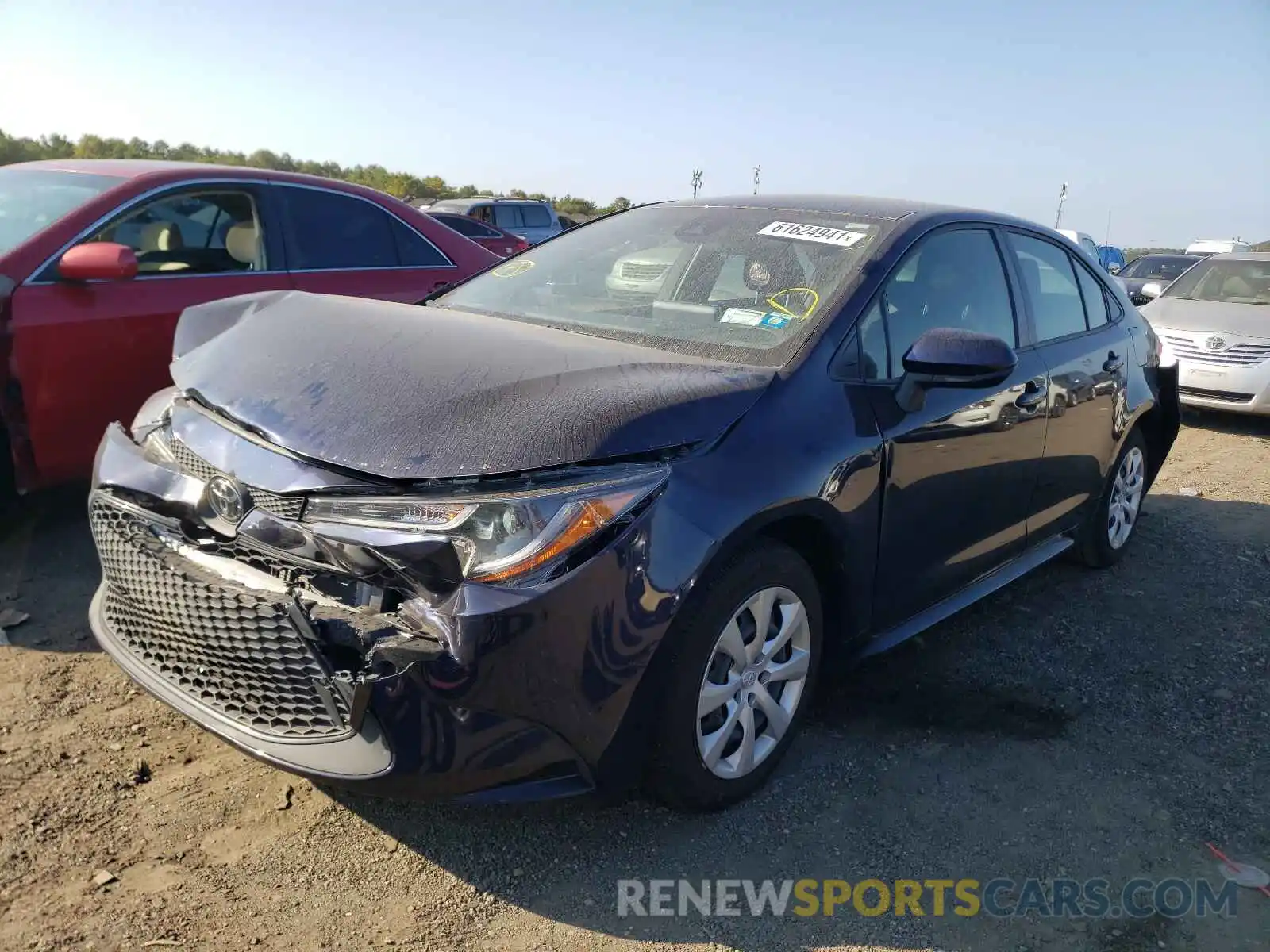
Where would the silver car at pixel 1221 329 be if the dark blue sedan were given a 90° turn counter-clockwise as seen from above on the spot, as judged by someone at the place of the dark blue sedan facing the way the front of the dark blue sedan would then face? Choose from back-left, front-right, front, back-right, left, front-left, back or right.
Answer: left

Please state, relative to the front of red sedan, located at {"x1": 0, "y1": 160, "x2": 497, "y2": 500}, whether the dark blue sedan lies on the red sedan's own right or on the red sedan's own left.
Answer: on the red sedan's own left

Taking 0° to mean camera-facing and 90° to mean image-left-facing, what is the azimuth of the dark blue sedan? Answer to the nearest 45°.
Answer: approximately 45°

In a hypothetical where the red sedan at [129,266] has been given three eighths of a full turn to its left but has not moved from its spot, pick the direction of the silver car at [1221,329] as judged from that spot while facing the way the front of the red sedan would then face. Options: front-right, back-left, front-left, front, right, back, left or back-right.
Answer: front

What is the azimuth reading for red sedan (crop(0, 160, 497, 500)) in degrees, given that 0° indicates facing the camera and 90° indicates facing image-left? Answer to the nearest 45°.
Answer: approximately 45°

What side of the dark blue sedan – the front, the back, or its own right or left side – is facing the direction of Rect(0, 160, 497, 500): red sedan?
right
